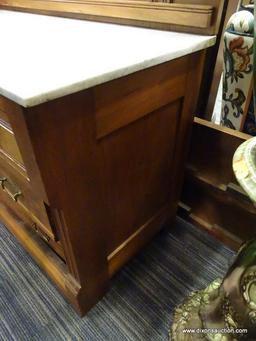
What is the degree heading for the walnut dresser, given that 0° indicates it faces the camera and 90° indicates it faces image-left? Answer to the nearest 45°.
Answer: approximately 45°

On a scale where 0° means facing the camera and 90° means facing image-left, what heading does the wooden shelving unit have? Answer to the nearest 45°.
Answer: approximately 45°
